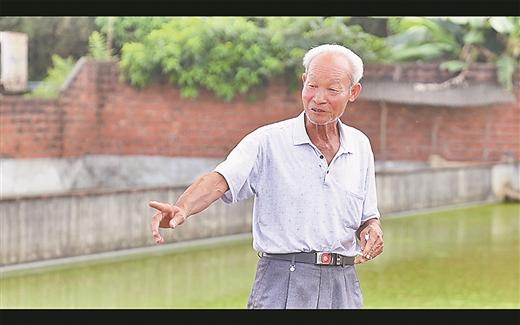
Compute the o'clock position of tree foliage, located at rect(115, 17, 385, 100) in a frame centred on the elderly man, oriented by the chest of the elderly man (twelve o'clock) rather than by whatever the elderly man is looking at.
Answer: The tree foliage is roughly at 6 o'clock from the elderly man.

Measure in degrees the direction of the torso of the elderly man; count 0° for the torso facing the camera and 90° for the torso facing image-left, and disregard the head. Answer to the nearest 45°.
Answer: approximately 0°

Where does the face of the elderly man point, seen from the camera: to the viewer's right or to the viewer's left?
to the viewer's left
